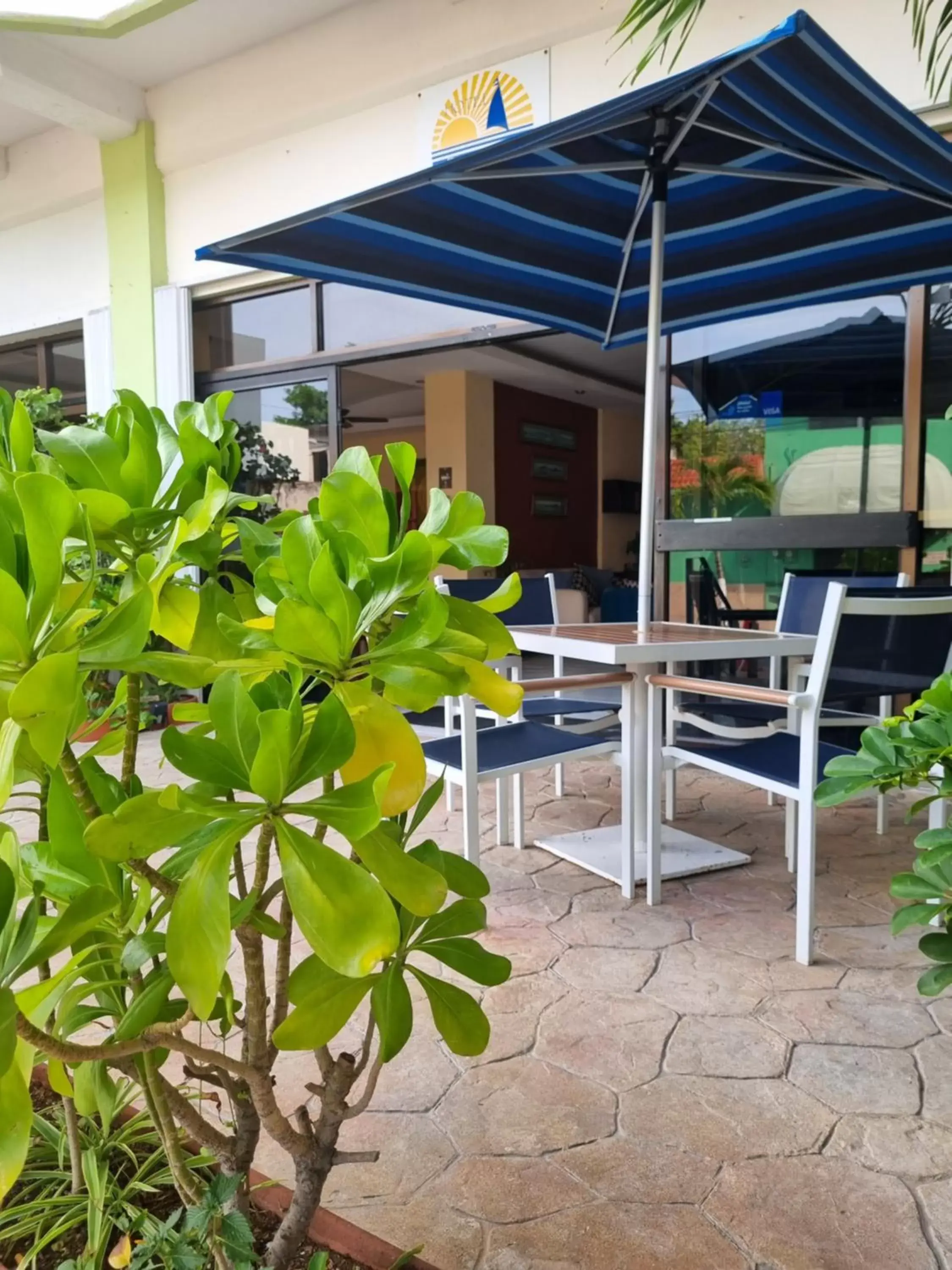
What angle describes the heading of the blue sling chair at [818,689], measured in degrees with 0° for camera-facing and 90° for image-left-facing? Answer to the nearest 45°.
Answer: approximately 135°

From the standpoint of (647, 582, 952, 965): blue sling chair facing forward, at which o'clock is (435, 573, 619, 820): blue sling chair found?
(435, 573, 619, 820): blue sling chair is roughly at 12 o'clock from (647, 582, 952, 965): blue sling chair.

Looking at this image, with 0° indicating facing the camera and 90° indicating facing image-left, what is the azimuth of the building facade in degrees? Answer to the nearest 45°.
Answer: approximately 45°

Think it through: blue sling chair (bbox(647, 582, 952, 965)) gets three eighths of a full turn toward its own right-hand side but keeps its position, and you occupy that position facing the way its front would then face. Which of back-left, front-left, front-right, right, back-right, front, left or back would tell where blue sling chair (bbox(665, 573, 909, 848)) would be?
left

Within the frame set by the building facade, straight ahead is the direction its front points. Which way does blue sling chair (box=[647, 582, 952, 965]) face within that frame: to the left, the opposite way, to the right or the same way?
to the right

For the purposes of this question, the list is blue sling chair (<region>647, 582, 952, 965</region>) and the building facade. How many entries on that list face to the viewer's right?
0

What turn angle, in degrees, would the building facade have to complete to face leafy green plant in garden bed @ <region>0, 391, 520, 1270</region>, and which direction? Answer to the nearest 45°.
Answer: approximately 45° to its left

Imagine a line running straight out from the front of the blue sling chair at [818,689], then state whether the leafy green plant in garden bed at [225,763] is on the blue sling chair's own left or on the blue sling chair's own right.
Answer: on the blue sling chair's own left

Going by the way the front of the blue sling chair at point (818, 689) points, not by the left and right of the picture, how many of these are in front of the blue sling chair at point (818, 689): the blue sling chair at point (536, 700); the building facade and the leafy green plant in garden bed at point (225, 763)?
2
